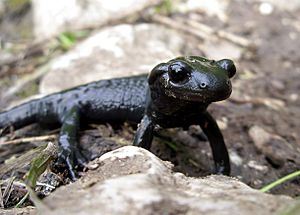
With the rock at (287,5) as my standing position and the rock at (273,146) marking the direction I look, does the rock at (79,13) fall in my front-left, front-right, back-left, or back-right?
front-right

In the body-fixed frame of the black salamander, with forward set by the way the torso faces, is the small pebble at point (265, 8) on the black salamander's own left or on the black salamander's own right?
on the black salamander's own left

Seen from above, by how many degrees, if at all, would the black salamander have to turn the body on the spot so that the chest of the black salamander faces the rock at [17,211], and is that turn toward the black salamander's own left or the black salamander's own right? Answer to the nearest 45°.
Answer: approximately 90° to the black salamander's own right

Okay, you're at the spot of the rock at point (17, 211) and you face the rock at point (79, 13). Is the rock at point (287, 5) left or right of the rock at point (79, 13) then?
right

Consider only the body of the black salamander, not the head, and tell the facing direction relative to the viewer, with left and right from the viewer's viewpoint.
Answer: facing the viewer and to the right of the viewer

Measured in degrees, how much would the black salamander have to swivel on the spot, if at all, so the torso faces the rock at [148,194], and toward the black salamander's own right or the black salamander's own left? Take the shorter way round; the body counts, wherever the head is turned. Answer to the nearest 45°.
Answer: approximately 45° to the black salamander's own right

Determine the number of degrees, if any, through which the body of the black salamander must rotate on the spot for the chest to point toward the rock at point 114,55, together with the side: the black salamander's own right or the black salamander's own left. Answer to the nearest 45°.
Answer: approximately 135° to the black salamander's own left
